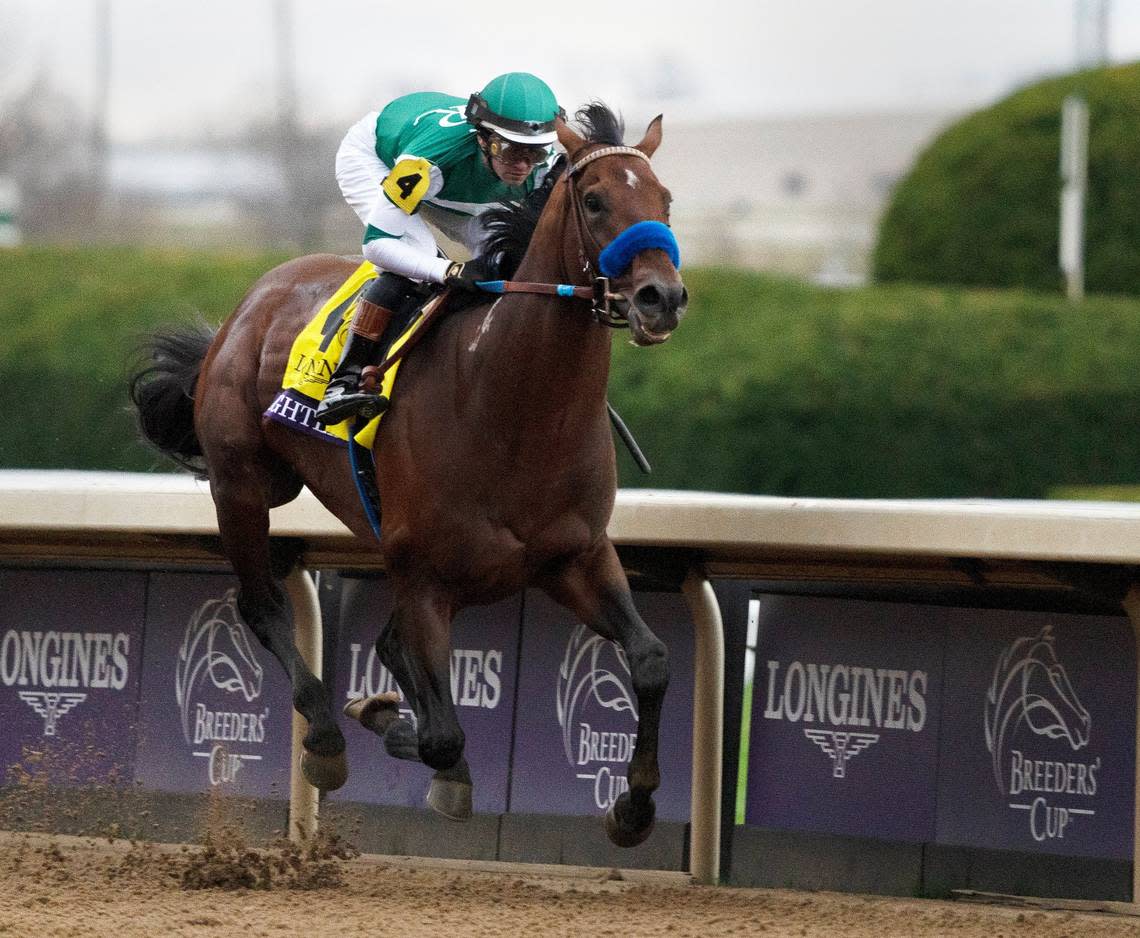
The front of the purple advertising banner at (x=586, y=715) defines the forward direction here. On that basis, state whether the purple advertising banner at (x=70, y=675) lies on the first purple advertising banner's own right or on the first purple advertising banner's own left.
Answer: on the first purple advertising banner's own right

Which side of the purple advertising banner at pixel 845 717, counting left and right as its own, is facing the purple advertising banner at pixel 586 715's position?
right

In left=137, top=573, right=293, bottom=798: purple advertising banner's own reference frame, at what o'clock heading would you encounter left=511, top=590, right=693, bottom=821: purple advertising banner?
left=511, top=590, right=693, bottom=821: purple advertising banner is roughly at 10 o'clock from left=137, top=573, right=293, bottom=798: purple advertising banner.

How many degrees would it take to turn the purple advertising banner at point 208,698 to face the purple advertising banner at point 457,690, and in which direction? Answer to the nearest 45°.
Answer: approximately 45° to its left

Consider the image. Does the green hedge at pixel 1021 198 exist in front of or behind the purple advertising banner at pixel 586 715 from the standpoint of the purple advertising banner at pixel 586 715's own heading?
behind

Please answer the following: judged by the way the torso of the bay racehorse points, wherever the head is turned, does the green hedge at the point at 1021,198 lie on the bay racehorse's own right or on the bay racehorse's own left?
on the bay racehorse's own left

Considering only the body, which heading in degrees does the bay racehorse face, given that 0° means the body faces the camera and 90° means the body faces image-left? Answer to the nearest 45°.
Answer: approximately 315°

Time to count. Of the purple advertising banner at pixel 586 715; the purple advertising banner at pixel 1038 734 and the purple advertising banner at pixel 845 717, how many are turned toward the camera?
3

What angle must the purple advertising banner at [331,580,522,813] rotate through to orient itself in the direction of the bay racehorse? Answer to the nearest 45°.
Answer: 0° — it already faces it

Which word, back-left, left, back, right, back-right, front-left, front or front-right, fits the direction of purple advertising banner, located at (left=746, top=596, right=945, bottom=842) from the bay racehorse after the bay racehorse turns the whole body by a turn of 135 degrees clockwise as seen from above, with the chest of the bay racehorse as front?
back-right

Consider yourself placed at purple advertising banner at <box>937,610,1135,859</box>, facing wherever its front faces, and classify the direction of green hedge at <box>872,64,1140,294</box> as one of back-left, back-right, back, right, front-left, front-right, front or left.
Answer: back

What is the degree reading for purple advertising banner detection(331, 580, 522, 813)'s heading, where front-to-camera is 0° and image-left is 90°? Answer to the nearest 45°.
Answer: approximately 0°

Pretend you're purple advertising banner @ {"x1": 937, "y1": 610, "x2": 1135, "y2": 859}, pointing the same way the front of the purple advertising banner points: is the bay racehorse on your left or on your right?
on your right

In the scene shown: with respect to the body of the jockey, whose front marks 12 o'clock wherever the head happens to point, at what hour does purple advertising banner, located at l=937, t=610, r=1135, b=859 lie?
The purple advertising banner is roughly at 10 o'clock from the jockey.
